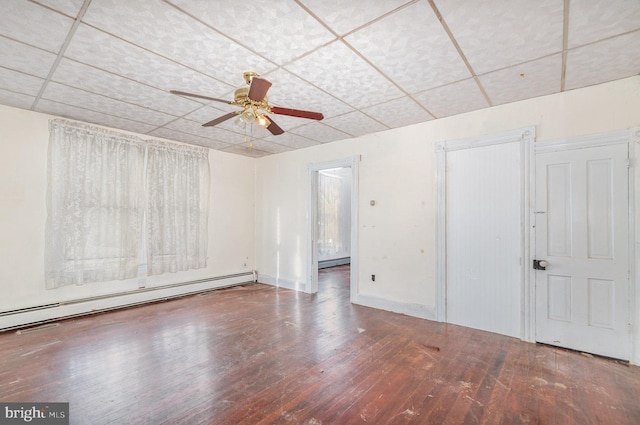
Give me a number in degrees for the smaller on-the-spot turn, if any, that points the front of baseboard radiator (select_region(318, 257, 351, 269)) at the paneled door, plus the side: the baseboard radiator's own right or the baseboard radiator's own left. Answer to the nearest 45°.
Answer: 0° — it already faces it

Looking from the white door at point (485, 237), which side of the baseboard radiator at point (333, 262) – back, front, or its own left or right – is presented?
front

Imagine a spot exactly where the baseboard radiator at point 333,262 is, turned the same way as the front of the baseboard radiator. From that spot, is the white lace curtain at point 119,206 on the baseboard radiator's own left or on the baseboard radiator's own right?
on the baseboard radiator's own right

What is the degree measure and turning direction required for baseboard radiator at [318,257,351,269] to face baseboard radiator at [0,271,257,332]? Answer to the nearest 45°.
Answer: approximately 90° to its right

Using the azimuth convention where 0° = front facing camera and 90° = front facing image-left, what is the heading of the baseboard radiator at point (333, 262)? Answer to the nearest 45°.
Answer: approximately 315°

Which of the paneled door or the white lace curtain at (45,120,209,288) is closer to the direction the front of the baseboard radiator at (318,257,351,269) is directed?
the paneled door
